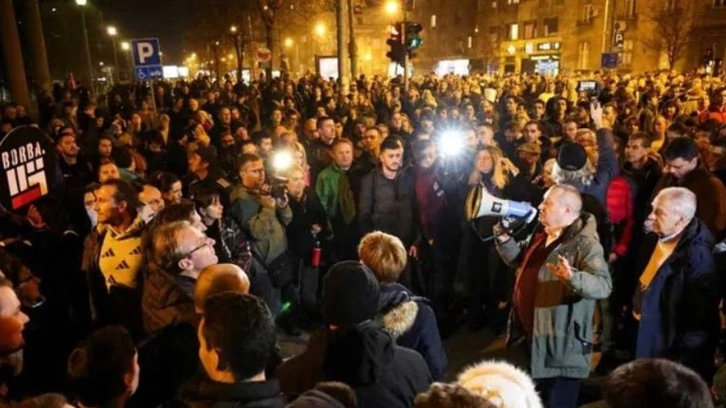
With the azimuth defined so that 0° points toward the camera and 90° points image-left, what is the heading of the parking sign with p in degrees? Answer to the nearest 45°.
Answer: approximately 0°

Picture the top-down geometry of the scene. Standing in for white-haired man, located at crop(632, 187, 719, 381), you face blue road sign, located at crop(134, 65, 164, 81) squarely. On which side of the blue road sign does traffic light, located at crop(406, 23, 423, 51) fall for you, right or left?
right

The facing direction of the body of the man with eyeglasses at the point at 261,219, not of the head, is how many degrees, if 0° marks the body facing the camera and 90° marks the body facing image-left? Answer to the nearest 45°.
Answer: approximately 315°

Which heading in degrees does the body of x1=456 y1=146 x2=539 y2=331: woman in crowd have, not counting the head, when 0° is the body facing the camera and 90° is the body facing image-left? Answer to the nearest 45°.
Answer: approximately 45°

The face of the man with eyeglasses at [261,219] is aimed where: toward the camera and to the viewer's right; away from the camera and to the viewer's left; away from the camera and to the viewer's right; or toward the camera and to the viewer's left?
toward the camera and to the viewer's right

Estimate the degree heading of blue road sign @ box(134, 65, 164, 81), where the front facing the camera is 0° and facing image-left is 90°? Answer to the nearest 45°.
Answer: approximately 0°

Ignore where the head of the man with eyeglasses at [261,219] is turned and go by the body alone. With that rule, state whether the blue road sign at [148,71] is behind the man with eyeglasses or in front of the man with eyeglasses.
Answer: behind

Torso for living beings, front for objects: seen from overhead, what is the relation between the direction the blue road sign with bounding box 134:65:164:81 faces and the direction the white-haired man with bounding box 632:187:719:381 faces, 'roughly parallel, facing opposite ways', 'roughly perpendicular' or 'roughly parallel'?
roughly perpendicular

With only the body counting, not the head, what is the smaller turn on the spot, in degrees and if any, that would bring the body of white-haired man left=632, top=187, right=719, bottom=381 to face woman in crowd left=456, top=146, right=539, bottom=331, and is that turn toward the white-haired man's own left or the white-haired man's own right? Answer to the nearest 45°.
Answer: approximately 90° to the white-haired man's own right

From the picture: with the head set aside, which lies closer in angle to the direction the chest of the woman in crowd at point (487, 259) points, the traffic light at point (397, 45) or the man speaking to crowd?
the man speaking to crowd
